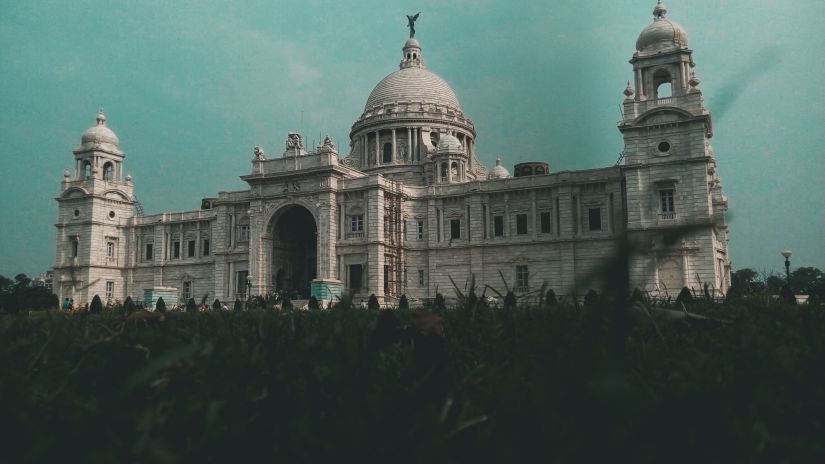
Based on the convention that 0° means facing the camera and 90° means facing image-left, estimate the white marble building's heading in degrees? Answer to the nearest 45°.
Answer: approximately 45°

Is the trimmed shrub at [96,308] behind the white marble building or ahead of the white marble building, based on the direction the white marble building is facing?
ahead

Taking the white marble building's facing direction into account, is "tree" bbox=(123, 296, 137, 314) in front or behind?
in front

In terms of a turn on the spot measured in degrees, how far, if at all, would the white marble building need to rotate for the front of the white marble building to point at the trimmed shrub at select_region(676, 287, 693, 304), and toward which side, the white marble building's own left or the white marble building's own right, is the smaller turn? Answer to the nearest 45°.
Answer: approximately 45° to the white marble building's own left
